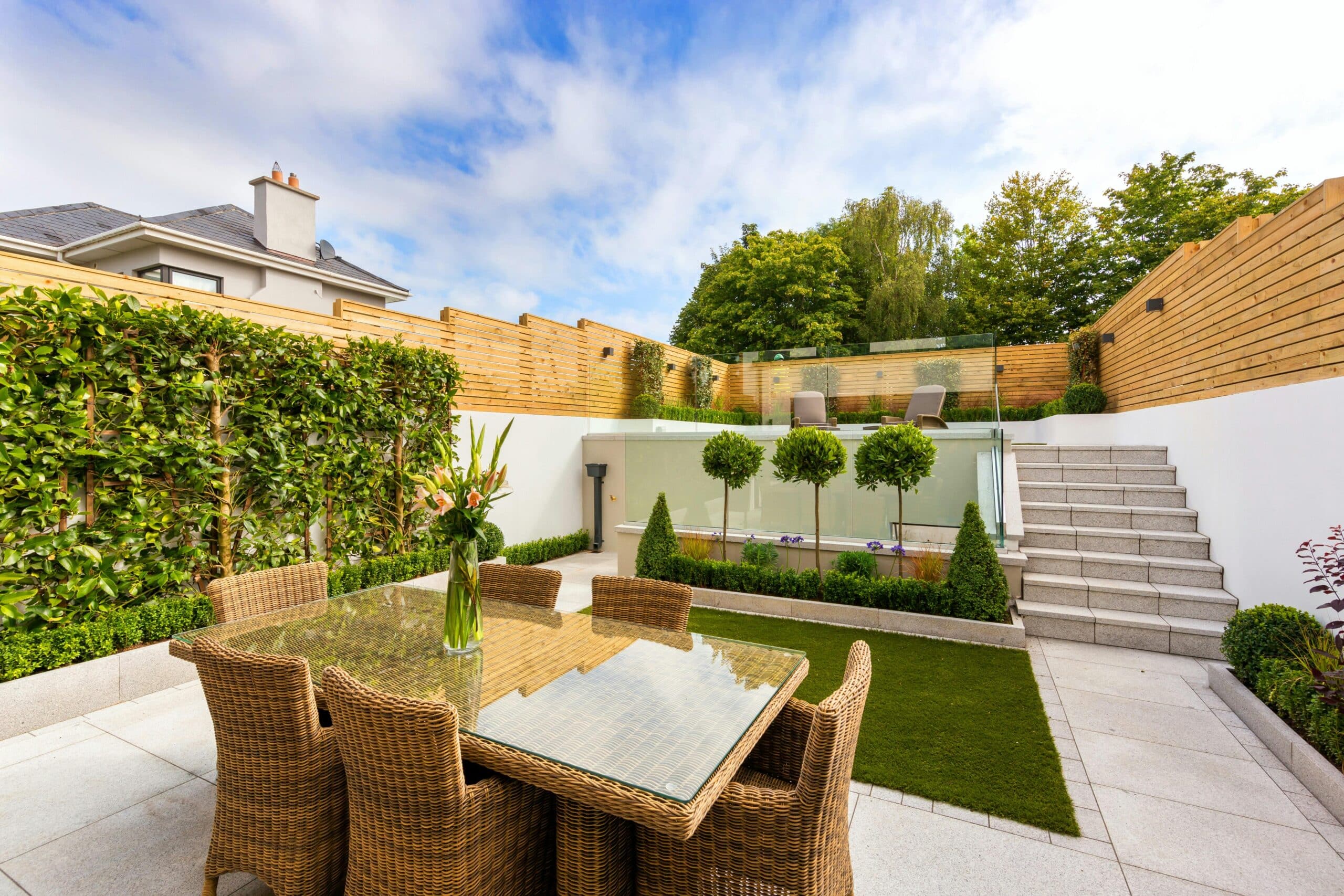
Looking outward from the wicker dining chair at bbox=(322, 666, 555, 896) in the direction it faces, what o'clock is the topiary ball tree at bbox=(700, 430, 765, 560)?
The topiary ball tree is roughly at 12 o'clock from the wicker dining chair.

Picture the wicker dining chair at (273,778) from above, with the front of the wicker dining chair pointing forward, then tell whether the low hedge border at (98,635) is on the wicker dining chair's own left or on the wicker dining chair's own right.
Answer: on the wicker dining chair's own left

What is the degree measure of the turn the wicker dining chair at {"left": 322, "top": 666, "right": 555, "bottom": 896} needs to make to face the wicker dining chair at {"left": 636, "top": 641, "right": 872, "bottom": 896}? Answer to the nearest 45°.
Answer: approximately 90° to its right

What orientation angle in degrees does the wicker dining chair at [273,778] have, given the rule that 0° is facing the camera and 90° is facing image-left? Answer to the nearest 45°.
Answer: approximately 225°

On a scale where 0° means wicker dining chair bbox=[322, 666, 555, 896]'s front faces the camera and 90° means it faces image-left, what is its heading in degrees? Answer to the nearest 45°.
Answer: approximately 225°

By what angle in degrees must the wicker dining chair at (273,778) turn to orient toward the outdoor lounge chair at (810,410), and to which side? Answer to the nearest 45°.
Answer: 0° — it already faces it

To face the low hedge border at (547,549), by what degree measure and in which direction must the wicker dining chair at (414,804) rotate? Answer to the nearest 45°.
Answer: approximately 45° to its left
